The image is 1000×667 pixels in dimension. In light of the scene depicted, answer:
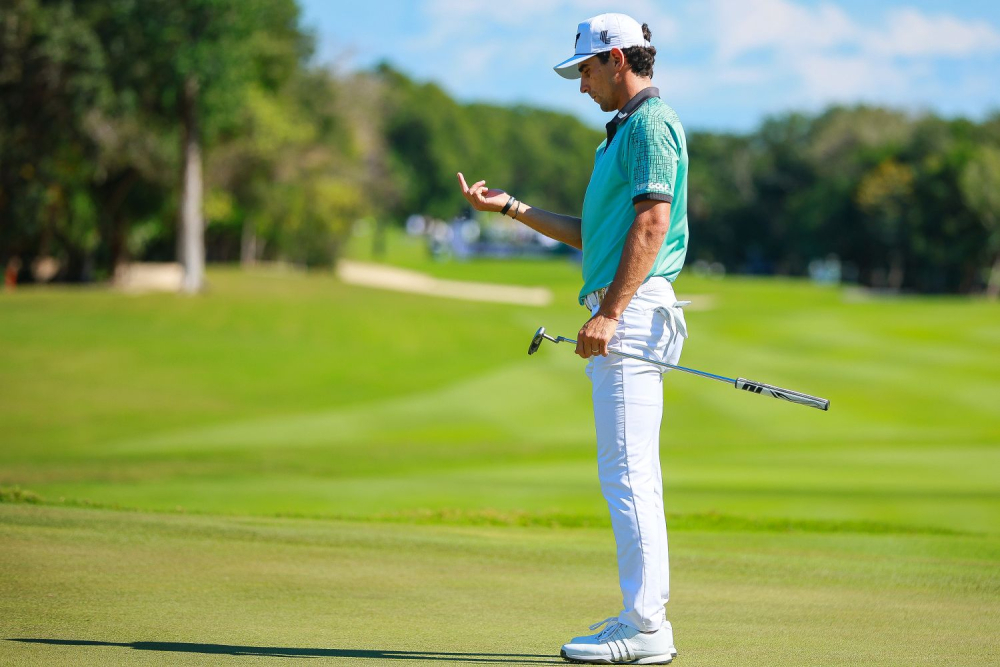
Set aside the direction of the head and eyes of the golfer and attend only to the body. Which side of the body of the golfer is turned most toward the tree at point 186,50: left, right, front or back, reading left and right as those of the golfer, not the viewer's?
right

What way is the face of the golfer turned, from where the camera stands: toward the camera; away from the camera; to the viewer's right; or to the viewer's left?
to the viewer's left

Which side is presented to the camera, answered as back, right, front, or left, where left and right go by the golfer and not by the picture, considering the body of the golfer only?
left
